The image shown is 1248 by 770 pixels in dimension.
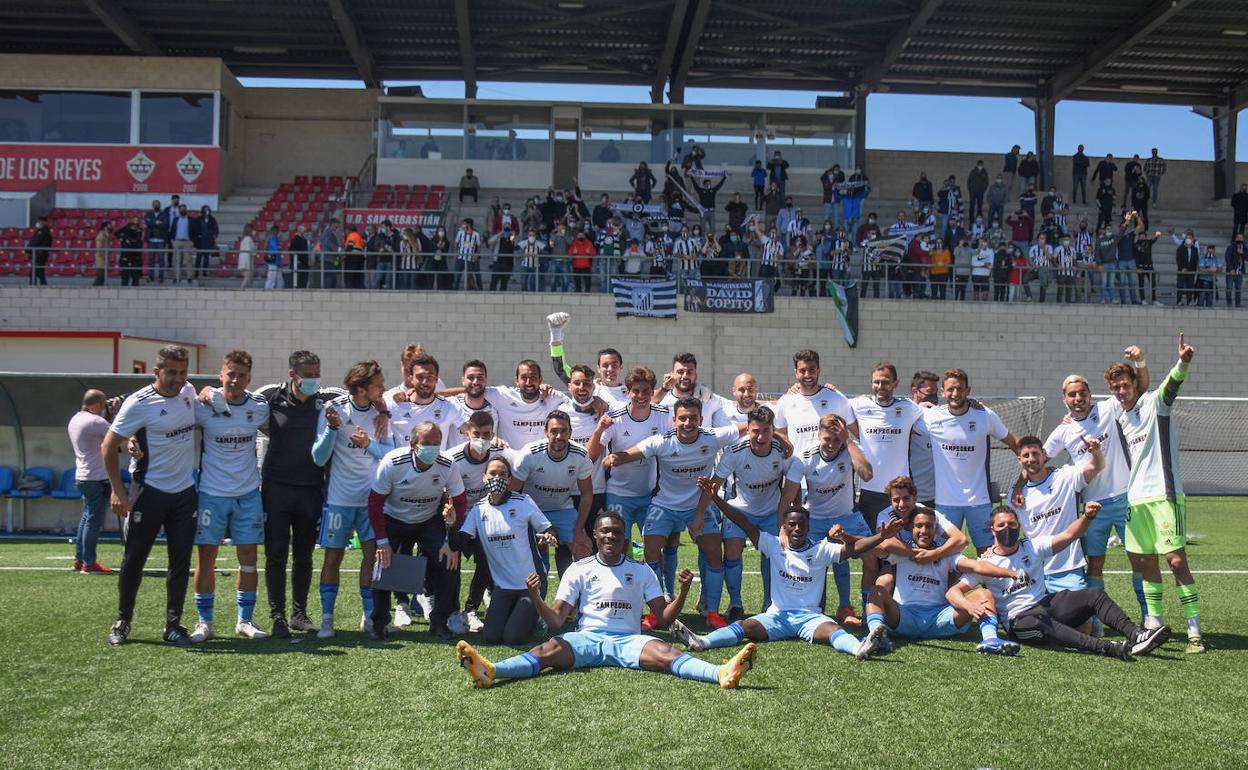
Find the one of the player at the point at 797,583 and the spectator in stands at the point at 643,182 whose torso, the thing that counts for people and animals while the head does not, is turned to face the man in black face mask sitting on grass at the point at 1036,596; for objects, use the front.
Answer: the spectator in stands

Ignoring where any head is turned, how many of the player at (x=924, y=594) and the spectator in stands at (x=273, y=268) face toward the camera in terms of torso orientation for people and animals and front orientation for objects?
2

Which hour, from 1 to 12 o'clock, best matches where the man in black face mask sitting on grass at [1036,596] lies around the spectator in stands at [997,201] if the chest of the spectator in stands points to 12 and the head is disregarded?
The man in black face mask sitting on grass is roughly at 12 o'clock from the spectator in stands.

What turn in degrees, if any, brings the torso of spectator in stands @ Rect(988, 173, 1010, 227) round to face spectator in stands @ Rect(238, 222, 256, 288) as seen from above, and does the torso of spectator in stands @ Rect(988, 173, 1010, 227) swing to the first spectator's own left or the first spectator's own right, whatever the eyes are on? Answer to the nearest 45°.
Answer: approximately 45° to the first spectator's own right
